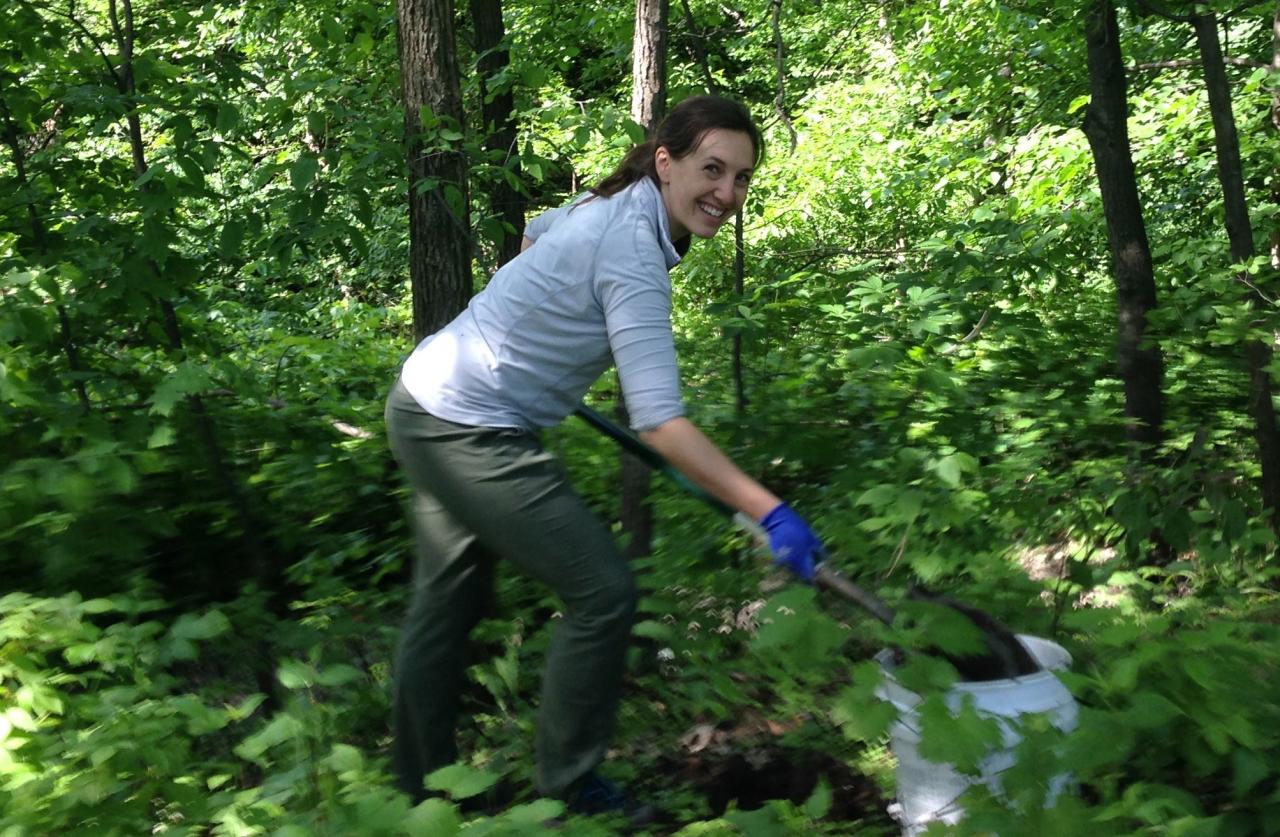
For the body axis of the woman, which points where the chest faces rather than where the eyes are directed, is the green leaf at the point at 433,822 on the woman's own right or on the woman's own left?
on the woman's own right

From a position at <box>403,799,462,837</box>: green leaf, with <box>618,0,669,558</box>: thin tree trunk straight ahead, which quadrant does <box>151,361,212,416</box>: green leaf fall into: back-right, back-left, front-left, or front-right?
front-left

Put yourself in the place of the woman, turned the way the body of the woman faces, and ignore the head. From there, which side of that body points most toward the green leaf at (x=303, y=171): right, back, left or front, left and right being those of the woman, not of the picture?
left

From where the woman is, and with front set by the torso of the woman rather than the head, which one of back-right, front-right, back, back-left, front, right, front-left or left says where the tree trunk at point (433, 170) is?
left

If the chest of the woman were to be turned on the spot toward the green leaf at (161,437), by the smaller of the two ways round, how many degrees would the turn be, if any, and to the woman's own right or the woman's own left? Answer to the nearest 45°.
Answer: approximately 135° to the woman's own left

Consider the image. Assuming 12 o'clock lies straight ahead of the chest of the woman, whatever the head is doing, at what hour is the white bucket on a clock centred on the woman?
The white bucket is roughly at 1 o'clock from the woman.

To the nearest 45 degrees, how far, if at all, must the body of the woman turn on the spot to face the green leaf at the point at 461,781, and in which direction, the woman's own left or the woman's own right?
approximately 90° to the woman's own right

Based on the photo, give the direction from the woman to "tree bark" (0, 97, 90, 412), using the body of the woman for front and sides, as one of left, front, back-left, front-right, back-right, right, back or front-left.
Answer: back-left

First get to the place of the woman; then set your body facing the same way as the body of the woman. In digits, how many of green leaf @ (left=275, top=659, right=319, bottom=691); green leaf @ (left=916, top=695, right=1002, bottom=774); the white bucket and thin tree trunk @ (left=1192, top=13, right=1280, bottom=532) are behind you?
1

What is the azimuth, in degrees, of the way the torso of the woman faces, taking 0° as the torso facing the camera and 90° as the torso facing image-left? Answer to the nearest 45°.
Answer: approximately 270°

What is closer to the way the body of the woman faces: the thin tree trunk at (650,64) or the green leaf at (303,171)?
the thin tree trunk

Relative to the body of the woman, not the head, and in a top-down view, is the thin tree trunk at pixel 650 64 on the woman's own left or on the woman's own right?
on the woman's own left

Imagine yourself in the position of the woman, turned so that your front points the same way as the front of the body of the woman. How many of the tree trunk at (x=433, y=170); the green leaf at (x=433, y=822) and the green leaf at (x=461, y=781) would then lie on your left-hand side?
1

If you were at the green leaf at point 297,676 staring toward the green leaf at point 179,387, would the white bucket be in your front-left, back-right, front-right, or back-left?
back-right

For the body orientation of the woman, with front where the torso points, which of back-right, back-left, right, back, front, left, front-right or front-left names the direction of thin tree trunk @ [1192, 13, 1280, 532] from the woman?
front-left

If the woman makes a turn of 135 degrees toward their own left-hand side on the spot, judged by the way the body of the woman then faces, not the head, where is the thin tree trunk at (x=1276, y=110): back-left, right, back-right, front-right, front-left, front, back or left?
right
